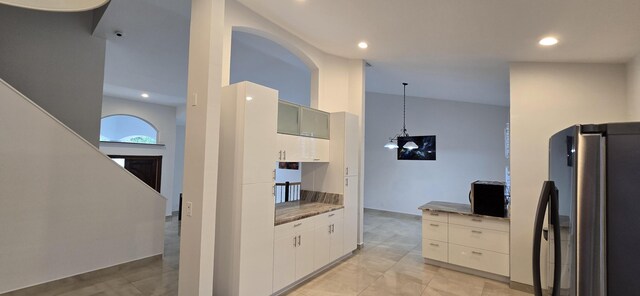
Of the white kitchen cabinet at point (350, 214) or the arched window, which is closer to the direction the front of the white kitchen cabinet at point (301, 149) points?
the white kitchen cabinet

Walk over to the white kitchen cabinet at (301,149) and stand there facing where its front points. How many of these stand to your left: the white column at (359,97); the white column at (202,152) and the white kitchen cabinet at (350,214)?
2

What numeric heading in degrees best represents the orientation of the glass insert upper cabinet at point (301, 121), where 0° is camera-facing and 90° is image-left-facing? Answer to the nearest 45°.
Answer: approximately 315°

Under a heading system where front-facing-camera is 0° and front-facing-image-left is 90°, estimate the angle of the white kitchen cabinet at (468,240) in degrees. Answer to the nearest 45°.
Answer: approximately 45°

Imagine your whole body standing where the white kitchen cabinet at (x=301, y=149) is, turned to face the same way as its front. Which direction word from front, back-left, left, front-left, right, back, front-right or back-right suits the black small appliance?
front-left

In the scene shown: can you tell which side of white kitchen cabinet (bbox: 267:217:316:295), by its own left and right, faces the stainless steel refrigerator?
front
